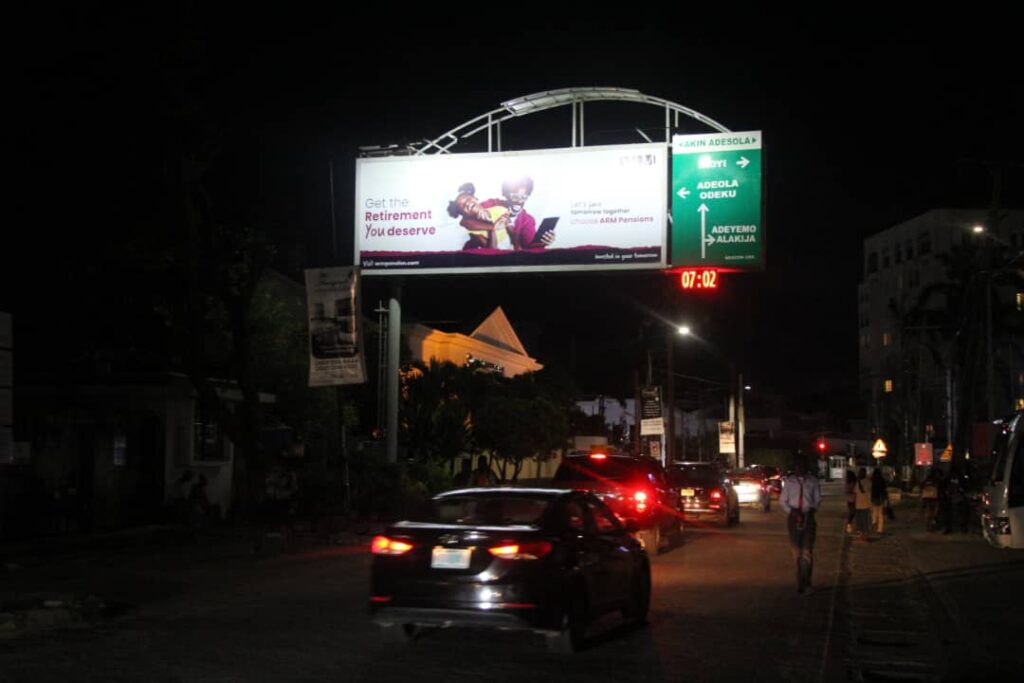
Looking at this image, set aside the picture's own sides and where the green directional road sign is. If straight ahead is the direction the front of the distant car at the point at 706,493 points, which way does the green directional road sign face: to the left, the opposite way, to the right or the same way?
the opposite way

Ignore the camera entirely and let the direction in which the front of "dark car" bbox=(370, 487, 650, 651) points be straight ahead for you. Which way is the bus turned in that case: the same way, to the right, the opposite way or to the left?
the opposite way

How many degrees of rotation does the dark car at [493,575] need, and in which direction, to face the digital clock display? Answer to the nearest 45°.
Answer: approximately 45° to its left

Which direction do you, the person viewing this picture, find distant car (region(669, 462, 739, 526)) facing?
facing away from the viewer

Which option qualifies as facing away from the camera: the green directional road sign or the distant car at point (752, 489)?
the distant car

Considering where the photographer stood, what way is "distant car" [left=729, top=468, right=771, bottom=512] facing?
facing away from the viewer

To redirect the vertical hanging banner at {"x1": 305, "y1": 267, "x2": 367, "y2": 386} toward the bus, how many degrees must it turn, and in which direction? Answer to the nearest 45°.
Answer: approximately 90° to its left

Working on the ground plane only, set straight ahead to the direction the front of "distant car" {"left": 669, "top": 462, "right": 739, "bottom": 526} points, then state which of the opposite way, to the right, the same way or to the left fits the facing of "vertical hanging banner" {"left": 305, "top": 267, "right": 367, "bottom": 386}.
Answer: the opposite way
